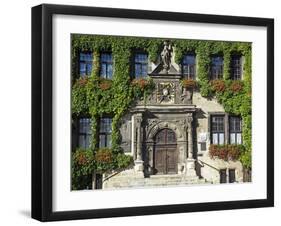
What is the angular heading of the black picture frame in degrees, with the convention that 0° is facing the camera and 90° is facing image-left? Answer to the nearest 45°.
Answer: approximately 315°
